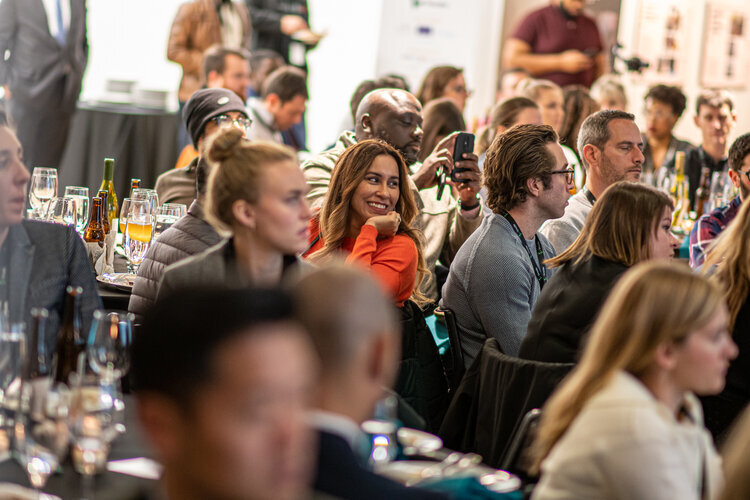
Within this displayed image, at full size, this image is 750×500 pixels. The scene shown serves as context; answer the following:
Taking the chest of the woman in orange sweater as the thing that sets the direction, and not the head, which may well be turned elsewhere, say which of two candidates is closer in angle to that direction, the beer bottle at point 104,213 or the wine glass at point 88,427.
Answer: the wine glass

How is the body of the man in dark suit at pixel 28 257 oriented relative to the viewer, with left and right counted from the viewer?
facing the viewer and to the right of the viewer

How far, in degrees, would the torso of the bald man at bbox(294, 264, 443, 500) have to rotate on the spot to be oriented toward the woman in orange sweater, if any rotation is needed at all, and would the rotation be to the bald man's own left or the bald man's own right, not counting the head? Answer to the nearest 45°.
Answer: approximately 45° to the bald man's own left

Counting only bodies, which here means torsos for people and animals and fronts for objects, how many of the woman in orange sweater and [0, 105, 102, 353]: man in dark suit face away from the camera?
0

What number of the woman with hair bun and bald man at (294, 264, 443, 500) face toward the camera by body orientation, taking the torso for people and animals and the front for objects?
0

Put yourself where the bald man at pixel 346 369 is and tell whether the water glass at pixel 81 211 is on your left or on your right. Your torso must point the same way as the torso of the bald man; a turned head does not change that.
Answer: on your left

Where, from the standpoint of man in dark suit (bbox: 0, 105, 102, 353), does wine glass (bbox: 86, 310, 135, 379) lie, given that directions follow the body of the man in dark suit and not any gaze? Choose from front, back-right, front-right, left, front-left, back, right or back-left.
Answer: front-right

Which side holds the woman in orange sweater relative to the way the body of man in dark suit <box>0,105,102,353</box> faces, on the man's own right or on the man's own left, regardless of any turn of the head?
on the man's own left

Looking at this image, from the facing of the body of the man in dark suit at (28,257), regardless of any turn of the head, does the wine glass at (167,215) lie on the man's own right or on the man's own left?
on the man's own left

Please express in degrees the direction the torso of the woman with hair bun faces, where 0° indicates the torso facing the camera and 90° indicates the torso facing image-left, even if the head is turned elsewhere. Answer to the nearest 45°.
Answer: approximately 270°

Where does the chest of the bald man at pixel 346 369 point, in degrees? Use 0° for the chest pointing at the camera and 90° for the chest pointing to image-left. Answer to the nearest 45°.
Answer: approximately 225°

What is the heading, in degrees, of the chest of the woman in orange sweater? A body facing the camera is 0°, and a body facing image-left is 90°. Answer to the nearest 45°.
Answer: approximately 315°

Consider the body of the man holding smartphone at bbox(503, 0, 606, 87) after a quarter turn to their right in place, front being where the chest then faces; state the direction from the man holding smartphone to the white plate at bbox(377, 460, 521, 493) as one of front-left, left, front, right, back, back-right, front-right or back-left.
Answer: front-left

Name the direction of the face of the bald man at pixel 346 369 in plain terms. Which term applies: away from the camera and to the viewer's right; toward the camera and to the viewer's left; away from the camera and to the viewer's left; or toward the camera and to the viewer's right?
away from the camera and to the viewer's right

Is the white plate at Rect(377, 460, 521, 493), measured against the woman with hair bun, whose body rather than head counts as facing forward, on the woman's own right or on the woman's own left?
on the woman's own right
